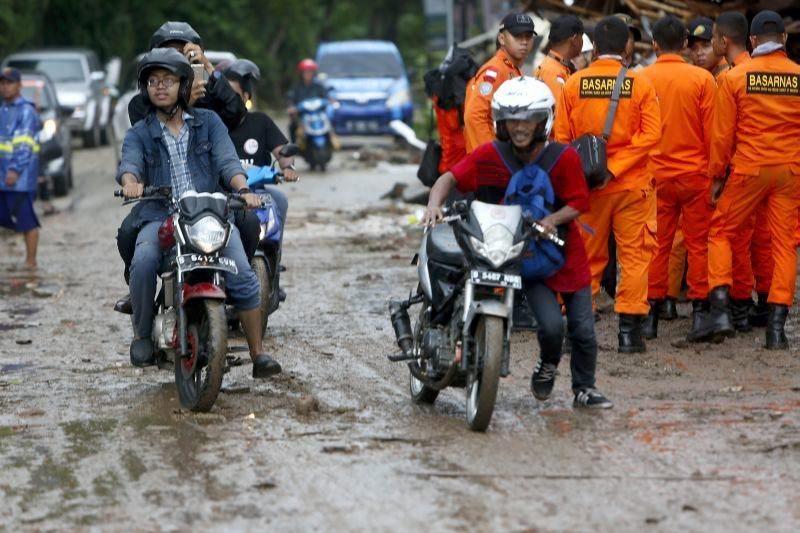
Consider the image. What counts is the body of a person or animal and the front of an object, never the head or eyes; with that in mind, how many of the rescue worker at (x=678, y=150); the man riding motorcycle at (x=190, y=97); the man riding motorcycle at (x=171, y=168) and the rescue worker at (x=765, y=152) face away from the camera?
2

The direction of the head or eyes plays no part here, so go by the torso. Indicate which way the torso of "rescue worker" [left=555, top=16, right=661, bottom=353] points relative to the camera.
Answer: away from the camera

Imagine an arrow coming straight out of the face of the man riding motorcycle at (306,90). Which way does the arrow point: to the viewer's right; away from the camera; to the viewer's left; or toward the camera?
toward the camera

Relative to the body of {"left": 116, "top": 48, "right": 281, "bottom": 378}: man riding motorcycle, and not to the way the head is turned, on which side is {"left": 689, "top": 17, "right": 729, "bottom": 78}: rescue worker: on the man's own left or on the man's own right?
on the man's own left

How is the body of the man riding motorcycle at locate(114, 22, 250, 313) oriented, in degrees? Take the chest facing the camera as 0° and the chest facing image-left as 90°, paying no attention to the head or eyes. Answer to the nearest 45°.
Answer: approximately 0°

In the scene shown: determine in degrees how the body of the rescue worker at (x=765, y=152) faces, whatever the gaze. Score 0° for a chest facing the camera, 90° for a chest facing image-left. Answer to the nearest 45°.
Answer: approximately 180°

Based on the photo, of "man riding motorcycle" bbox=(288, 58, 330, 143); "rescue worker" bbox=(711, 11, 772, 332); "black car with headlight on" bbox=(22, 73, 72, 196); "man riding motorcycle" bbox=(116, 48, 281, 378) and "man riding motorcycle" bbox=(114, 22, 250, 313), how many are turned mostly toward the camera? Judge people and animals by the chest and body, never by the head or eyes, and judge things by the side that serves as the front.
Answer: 4

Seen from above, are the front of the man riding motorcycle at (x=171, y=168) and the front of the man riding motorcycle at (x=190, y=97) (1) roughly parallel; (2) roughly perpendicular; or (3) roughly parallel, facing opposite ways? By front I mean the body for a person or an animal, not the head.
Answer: roughly parallel

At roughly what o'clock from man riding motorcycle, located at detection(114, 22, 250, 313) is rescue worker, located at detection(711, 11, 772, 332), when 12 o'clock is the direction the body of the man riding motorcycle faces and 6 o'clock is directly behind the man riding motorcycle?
The rescue worker is roughly at 9 o'clock from the man riding motorcycle.

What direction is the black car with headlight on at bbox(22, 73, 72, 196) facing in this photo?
toward the camera

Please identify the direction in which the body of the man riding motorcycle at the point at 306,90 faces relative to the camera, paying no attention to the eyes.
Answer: toward the camera

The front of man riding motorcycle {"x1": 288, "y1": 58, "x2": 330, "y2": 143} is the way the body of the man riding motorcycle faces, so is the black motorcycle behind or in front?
in front

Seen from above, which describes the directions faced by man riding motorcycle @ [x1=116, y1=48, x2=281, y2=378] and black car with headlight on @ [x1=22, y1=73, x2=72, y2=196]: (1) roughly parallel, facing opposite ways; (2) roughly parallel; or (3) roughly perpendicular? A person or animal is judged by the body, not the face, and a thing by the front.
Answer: roughly parallel
